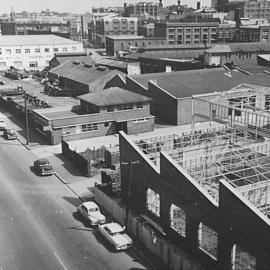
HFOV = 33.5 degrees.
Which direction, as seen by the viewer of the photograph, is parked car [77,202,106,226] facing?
facing the viewer and to the right of the viewer

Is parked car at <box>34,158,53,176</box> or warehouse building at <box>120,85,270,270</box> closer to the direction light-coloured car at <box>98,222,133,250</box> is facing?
the warehouse building

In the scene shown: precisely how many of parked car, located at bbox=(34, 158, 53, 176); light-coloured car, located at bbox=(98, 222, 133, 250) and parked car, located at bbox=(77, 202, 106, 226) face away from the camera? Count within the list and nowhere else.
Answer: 0

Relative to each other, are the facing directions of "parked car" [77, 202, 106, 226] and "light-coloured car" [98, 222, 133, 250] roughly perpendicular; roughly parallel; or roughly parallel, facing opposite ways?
roughly parallel

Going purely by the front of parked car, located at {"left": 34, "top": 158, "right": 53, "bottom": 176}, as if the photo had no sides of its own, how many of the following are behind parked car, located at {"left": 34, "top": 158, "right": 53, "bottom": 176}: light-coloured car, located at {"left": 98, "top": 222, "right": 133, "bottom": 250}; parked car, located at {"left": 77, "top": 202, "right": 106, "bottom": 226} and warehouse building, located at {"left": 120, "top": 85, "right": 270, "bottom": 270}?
0

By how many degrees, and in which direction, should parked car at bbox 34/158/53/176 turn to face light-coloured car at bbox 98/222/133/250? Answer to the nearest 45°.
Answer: approximately 45° to its right

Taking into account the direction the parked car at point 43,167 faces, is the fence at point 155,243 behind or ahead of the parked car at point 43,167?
ahead

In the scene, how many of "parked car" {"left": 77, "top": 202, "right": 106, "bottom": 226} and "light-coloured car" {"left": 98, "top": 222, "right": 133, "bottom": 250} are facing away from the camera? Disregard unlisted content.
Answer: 0

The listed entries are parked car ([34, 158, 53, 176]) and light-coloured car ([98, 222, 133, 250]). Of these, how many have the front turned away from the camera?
0

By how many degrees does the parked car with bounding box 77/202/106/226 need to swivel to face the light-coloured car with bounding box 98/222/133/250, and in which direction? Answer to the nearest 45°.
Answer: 0° — it already faces it

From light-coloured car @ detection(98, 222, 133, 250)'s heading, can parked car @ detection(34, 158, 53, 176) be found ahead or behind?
behind

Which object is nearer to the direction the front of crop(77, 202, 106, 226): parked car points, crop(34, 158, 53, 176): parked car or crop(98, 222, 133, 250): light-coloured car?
the light-coloured car

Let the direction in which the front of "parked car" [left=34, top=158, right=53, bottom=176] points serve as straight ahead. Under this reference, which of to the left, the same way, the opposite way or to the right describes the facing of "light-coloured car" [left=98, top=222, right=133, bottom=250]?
the same way

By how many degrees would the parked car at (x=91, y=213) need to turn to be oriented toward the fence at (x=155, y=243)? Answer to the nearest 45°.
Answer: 0° — it already faces it

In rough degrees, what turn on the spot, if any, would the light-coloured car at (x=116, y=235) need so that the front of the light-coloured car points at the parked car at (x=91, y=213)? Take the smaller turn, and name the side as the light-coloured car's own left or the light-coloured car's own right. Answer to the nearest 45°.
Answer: approximately 180°

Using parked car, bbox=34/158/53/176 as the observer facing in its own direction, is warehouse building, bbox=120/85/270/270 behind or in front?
in front

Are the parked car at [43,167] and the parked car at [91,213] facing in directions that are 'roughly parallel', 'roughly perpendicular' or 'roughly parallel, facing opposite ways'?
roughly parallel

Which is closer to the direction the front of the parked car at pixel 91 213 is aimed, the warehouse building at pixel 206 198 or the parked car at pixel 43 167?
the warehouse building
